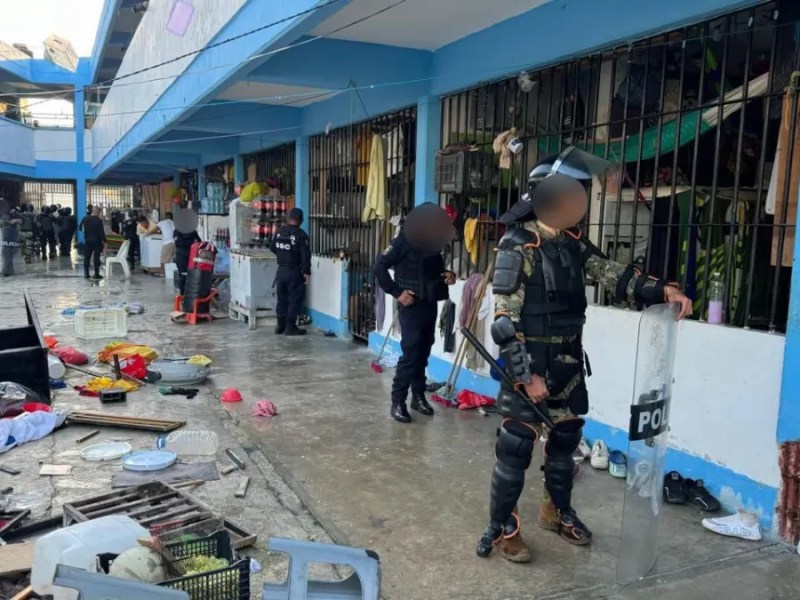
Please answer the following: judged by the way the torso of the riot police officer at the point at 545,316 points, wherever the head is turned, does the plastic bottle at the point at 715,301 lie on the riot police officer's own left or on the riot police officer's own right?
on the riot police officer's own left

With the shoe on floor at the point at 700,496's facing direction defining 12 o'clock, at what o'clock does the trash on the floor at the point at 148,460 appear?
The trash on the floor is roughly at 4 o'clock from the shoe on floor.

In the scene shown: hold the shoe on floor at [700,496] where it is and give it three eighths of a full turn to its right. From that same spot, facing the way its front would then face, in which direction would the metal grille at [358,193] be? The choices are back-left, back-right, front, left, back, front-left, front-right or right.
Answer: front-right

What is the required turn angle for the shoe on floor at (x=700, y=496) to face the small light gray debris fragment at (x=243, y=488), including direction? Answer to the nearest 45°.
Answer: approximately 90° to its right

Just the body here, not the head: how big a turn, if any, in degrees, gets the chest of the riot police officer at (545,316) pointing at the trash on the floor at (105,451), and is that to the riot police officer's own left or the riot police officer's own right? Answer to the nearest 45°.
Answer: approximately 135° to the riot police officer's own right

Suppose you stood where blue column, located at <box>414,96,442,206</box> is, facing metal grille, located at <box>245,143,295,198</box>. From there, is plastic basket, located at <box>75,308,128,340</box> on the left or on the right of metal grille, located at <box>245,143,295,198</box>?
left

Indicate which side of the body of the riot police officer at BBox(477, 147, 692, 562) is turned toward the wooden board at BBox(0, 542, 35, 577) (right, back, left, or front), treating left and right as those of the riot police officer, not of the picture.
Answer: right

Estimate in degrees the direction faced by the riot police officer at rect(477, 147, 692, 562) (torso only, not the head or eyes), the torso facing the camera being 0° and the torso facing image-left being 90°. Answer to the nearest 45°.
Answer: approximately 315°

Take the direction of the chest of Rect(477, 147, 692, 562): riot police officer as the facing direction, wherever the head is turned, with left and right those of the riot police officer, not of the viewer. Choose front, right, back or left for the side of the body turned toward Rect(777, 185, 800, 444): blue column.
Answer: left

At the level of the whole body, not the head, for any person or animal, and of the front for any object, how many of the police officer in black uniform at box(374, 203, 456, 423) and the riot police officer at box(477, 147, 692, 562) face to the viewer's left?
0

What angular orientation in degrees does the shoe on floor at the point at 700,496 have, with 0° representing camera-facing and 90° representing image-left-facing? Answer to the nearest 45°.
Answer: approximately 315°
